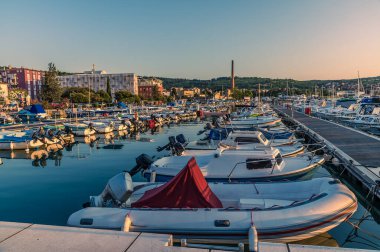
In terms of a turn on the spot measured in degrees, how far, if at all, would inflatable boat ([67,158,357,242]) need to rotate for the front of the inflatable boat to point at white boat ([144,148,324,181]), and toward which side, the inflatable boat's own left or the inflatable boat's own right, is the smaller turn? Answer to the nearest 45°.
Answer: approximately 90° to the inflatable boat's own left

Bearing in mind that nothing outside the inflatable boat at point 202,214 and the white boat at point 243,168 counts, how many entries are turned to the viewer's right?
2

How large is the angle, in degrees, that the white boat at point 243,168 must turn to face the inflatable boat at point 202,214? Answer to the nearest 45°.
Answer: approximately 90° to its right

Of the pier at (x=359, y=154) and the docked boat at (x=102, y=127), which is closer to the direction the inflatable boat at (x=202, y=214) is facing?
the pier

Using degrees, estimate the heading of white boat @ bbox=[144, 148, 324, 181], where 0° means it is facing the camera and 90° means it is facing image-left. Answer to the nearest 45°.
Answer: approximately 270°

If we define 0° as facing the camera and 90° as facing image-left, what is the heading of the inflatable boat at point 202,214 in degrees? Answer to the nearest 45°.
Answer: approximately 270°

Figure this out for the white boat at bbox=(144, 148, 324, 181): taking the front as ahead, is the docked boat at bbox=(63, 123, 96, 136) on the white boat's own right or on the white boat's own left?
on the white boat's own left

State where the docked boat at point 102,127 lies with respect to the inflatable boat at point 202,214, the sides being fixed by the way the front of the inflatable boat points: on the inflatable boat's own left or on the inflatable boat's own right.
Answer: on the inflatable boat's own left

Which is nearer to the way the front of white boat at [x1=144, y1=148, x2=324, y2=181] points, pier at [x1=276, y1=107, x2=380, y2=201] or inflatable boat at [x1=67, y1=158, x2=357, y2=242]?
the pier
